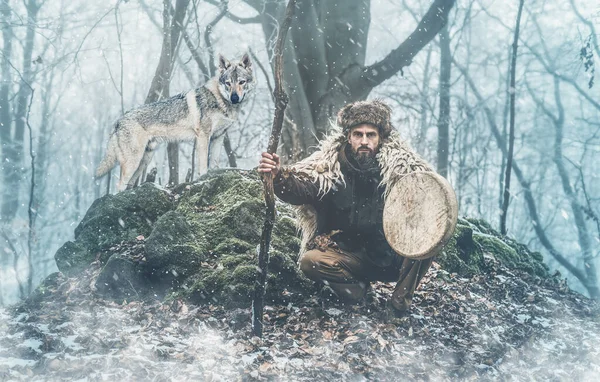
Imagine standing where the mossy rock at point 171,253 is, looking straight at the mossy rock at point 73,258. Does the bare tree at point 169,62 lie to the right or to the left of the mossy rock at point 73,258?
right

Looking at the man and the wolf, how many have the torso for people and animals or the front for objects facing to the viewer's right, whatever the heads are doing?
1

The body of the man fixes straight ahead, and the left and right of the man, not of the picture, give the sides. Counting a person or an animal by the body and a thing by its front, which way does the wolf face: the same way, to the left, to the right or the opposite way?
to the left

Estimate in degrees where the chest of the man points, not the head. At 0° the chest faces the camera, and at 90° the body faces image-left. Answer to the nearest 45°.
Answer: approximately 0°

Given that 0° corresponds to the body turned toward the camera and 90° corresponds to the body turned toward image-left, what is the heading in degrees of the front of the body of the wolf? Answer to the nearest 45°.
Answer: approximately 270°

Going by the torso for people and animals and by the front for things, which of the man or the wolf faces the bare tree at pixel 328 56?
the wolf

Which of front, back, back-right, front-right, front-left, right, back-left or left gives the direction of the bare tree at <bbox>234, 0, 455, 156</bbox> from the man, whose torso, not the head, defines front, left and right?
back

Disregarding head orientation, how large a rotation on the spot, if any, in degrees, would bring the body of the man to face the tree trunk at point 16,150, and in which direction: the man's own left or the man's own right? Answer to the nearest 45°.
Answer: approximately 135° to the man's own right
